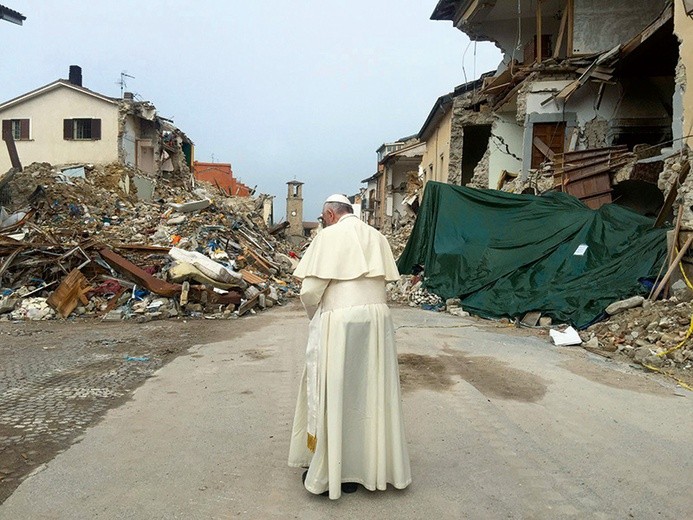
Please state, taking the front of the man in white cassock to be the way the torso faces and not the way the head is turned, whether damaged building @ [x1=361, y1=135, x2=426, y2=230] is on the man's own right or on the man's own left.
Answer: on the man's own right

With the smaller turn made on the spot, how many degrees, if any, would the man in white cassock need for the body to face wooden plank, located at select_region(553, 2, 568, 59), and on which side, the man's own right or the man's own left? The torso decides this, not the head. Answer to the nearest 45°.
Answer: approximately 90° to the man's own right

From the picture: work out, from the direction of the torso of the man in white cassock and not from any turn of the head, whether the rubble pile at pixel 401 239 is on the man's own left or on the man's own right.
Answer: on the man's own right

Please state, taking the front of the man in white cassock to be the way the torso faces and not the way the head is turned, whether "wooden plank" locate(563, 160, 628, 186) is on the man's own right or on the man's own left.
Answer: on the man's own right

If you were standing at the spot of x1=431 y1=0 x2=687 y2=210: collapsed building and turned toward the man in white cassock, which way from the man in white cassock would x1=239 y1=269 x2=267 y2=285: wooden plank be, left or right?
right

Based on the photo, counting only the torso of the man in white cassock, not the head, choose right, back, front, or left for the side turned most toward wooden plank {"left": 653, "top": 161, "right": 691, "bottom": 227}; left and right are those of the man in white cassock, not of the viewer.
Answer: right

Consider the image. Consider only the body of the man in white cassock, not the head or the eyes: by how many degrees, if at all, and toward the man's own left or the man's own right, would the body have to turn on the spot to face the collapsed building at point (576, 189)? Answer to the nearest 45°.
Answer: approximately 90° to the man's own right

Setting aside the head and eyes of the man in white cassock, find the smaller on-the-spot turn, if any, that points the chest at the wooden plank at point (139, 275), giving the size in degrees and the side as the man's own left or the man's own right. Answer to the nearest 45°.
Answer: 0° — they already face it

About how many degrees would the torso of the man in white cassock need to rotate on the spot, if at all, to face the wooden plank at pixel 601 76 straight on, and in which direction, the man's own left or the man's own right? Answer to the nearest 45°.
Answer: approximately 90° to the man's own right

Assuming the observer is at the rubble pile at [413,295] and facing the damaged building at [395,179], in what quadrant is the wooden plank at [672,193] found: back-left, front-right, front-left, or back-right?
back-right

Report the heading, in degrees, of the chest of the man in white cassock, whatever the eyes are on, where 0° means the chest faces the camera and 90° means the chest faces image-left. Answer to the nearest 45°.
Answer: approximately 135°
